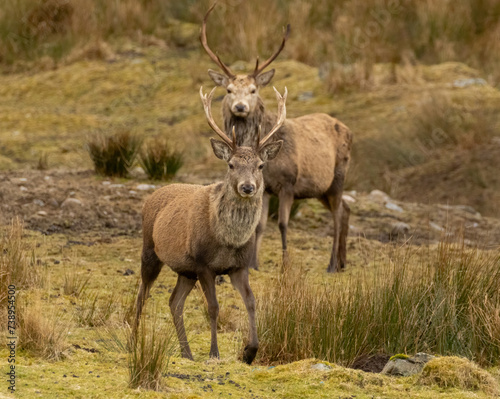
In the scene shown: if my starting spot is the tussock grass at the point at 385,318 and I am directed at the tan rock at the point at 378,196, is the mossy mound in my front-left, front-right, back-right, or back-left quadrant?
back-right

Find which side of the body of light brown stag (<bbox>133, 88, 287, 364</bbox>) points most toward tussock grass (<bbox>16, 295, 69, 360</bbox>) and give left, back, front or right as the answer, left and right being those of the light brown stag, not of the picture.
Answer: right

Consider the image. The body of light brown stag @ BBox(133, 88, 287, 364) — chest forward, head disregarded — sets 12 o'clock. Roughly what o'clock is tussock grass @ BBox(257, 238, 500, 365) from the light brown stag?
The tussock grass is roughly at 11 o'clock from the light brown stag.

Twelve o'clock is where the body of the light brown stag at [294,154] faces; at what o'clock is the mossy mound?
The mossy mound is roughly at 10 o'clock from the light brown stag.

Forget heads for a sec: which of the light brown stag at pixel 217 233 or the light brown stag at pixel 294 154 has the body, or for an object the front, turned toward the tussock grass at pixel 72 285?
the light brown stag at pixel 294 154

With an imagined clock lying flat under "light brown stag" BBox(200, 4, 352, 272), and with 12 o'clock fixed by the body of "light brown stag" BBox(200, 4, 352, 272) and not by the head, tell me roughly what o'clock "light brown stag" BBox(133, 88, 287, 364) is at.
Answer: "light brown stag" BBox(133, 88, 287, 364) is roughly at 11 o'clock from "light brown stag" BBox(200, 4, 352, 272).

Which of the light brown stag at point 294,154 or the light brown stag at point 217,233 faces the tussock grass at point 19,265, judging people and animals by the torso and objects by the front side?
the light brown stag at point 294,154

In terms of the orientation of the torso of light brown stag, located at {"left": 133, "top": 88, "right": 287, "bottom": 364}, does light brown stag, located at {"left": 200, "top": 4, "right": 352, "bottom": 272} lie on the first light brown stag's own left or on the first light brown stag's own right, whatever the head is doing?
on the first light brown stag's own left

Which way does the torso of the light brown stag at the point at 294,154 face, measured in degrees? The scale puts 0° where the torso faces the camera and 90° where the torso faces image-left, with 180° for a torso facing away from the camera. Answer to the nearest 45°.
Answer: approximately 45°

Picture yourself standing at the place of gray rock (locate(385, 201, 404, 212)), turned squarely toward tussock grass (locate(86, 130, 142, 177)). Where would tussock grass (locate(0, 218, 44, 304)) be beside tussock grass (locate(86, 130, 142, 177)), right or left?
left

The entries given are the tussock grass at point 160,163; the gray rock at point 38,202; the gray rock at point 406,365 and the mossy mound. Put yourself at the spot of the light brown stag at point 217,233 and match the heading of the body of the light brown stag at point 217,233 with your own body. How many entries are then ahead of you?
2
